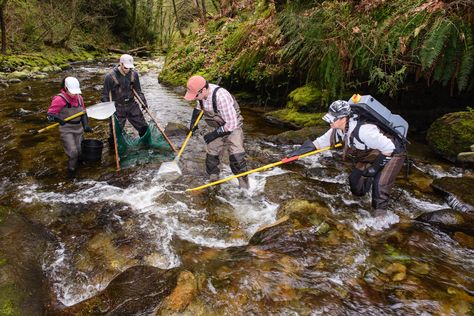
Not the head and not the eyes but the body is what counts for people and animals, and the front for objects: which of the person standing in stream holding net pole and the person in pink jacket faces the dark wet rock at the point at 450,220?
the person in pink jacket

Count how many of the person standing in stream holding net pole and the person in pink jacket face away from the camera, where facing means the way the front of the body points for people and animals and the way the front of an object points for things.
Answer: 0

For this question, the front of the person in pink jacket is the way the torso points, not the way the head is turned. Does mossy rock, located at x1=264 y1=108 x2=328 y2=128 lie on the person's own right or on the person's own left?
on the person's own left

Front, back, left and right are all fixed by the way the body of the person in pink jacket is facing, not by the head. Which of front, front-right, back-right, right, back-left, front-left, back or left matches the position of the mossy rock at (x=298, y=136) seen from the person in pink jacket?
front-left

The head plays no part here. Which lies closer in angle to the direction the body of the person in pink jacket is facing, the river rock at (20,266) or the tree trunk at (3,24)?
the river rock

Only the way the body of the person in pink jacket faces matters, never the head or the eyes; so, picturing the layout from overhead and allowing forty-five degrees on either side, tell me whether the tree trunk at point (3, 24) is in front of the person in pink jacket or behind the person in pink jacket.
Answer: behind

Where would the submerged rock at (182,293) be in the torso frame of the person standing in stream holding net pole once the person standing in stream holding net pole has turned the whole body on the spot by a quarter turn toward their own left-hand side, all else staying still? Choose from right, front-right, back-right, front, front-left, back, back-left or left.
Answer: front-right

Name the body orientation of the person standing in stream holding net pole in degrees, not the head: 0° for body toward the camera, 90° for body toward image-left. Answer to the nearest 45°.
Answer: approximately 45°

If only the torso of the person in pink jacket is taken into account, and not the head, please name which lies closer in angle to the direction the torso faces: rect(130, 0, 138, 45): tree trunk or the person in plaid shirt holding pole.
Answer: the person in plaid shirt holding pole
